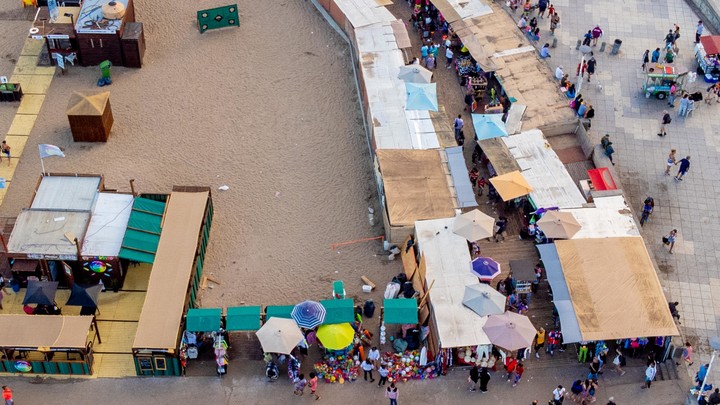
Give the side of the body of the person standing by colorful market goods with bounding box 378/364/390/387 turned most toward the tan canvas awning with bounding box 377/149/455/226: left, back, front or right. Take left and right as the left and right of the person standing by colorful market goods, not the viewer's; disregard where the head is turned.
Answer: front

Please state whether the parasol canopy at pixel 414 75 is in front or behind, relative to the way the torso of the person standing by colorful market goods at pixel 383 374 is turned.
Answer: in front

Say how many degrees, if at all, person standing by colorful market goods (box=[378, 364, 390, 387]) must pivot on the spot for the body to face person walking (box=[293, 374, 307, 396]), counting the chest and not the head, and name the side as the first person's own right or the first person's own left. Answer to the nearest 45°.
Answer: approximately 90° to the first person's own left

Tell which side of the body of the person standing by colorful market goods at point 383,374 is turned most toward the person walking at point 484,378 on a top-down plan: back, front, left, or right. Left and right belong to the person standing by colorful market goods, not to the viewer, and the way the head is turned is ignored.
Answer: right

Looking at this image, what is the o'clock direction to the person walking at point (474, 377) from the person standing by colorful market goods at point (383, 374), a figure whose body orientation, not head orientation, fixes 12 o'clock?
The person walking is roughly at 3 o'clock from the person standing by colorful market goods.

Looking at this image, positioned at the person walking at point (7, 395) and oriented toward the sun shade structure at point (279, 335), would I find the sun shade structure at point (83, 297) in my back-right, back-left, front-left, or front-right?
front-left

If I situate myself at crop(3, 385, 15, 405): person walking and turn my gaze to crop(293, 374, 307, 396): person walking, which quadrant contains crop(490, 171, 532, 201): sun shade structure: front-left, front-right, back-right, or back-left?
front-left

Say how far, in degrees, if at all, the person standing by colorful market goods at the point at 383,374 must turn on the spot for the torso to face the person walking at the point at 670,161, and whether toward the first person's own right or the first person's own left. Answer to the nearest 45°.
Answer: approximately 45° to the first person's own right

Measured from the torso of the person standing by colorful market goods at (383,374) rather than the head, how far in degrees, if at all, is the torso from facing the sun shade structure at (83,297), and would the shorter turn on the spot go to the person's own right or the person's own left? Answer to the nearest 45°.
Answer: approximately 90° to the person's own left

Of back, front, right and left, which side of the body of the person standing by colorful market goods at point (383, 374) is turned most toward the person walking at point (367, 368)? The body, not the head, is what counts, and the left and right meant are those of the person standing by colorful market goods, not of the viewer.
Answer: left

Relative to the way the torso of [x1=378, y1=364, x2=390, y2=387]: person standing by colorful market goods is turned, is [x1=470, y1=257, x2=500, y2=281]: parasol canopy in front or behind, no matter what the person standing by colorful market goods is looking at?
in front

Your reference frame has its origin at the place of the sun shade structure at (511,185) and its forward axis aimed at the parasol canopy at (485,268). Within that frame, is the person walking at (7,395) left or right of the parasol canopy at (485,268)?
right

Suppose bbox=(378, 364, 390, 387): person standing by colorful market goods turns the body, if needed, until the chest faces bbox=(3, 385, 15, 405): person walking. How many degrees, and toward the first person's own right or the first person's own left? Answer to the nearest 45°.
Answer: approximately 90° to the first person's own left

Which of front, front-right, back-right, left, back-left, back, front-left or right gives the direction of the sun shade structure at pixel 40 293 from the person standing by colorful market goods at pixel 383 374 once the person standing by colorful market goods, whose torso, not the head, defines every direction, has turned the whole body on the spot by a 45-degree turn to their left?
front-left

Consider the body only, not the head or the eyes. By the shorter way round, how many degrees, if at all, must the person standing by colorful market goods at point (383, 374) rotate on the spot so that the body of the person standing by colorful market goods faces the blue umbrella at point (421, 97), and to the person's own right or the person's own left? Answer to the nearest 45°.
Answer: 0° — they already face it

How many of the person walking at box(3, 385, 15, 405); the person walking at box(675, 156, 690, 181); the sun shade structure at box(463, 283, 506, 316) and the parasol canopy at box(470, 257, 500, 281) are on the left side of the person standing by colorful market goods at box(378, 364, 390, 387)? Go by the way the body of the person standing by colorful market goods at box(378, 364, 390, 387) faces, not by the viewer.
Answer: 1

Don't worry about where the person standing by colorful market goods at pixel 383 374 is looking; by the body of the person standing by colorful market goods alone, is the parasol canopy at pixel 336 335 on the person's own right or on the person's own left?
on the person's own left

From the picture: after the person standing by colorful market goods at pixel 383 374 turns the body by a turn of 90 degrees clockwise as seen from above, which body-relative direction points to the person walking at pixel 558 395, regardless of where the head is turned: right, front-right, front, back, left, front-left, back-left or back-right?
front

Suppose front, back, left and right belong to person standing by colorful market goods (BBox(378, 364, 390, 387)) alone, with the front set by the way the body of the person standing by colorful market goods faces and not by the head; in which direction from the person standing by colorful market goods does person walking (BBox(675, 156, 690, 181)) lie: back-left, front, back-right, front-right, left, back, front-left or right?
front-right

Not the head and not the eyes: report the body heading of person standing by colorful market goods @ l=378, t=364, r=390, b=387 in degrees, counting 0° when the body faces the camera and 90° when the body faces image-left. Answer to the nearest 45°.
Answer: approximately 180°

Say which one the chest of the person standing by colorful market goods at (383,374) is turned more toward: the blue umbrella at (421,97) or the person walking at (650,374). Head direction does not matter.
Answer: the blue umbrella
